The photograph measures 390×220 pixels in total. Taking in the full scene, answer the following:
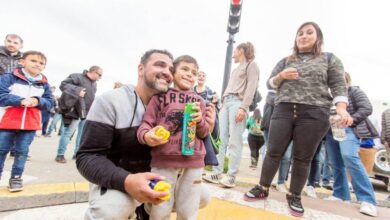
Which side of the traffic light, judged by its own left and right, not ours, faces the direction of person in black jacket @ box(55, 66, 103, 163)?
right

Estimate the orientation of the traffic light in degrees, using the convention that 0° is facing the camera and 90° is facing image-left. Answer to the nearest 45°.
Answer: approximately 0°

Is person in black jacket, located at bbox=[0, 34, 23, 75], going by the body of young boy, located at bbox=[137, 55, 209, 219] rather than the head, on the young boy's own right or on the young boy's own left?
on the young boy's own right

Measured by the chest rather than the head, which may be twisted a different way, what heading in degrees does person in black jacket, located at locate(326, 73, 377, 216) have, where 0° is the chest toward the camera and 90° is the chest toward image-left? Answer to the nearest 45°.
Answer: approximately 45°

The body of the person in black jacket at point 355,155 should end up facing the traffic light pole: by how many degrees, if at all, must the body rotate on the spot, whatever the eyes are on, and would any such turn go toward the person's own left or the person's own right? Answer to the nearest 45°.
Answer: approximately 45° to the person's own right

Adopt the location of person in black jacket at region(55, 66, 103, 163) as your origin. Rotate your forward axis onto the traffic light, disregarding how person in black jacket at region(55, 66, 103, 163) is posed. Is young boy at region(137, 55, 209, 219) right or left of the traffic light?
right

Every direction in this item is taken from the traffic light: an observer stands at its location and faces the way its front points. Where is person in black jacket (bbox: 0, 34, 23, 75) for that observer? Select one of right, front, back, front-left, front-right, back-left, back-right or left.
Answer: right
